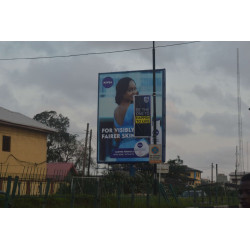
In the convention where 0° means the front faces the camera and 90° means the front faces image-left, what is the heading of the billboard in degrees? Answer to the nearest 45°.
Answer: approximately 0°

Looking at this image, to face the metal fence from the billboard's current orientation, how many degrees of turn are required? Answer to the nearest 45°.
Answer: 0° — it already faces it

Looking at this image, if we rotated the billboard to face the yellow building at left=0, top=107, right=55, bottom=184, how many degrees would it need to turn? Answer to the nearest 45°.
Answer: approximately 45° to its right
